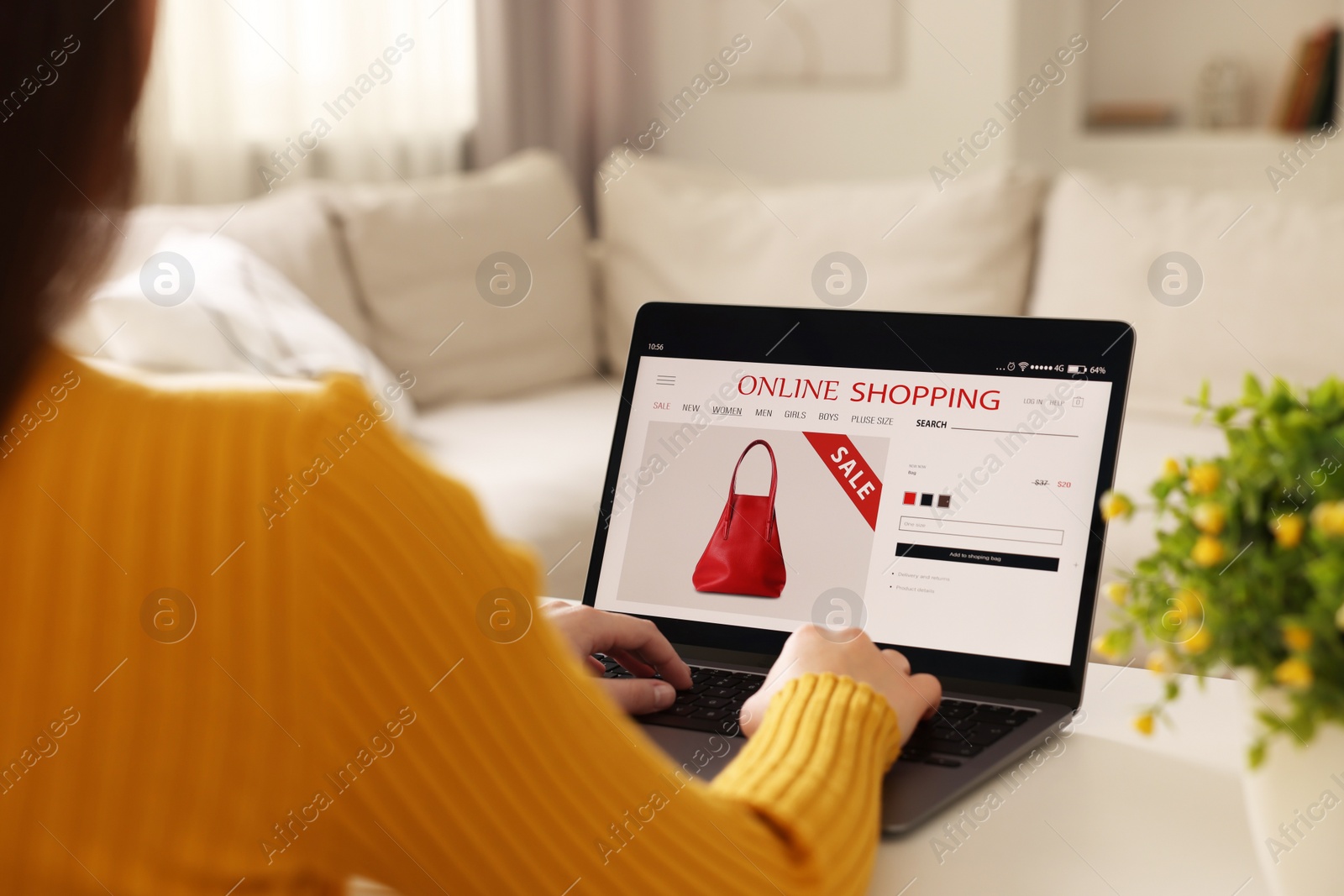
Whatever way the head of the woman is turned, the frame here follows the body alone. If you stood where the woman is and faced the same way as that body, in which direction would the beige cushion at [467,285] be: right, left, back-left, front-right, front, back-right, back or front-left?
front-left

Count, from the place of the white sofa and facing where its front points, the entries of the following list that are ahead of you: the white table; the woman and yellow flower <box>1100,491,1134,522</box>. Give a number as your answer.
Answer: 3

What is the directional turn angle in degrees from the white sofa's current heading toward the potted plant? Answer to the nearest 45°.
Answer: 0° — it already faces it

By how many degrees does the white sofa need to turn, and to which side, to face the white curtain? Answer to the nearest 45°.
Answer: approximately 135° to its right

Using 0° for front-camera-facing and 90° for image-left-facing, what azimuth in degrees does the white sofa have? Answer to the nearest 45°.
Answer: approximately 0°

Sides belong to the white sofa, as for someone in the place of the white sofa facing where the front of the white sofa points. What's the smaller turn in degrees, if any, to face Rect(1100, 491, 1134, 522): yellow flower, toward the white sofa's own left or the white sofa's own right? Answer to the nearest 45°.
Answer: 0° — it already faces it

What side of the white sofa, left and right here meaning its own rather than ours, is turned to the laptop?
front

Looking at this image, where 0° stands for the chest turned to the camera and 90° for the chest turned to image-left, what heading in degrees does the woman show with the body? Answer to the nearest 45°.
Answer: approximately 225°

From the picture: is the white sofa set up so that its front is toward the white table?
yes

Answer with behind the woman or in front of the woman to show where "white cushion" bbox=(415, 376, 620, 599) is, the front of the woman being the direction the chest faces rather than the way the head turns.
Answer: in front

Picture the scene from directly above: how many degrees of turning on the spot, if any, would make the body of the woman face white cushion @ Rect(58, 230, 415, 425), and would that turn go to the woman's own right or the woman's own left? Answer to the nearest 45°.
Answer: approximately 45° to the woman's own left

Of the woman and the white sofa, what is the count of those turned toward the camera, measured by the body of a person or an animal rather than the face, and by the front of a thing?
1
